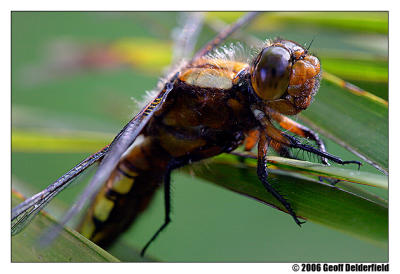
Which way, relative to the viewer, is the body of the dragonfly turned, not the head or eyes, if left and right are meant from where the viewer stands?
facing to the right of the viewer
